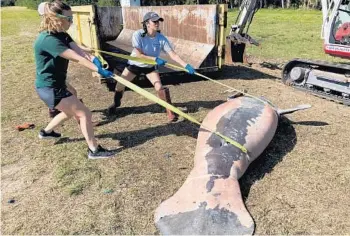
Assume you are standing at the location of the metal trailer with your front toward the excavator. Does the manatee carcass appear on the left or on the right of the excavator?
right

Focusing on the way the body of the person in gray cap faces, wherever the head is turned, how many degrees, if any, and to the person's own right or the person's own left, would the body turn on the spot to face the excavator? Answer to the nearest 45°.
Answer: approximately 45° to the person's own left

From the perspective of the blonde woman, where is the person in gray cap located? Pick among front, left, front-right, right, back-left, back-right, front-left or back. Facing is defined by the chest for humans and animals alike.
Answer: front-left

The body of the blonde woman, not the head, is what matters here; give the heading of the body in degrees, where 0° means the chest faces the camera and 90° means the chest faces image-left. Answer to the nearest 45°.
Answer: approximately 270°

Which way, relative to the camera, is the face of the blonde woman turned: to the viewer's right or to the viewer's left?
to the viewer's right

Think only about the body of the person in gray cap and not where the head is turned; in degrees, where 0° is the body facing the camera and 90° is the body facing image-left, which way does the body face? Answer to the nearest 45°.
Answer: approximately 315°

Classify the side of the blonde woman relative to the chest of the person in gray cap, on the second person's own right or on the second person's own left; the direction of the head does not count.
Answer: on the second person's own right
